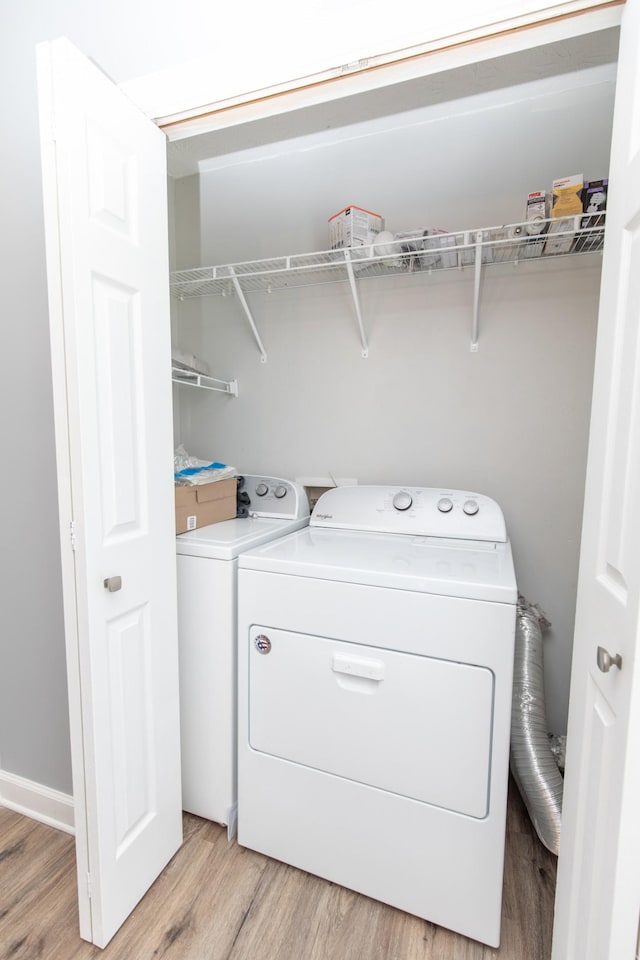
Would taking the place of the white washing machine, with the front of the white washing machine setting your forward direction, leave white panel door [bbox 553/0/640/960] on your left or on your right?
on your left

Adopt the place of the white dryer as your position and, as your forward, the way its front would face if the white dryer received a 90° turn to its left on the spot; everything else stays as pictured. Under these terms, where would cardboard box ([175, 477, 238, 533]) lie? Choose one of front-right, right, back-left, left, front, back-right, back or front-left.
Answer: back

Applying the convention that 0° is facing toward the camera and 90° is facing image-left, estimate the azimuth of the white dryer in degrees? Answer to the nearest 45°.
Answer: approximately 45°

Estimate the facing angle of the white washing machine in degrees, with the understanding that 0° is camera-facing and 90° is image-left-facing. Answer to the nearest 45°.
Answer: approximately 45°

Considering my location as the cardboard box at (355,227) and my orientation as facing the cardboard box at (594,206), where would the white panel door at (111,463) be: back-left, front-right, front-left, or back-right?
back-right

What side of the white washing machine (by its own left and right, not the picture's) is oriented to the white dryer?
left
